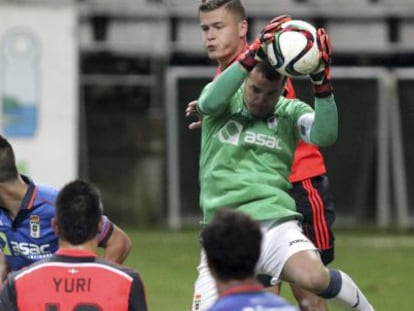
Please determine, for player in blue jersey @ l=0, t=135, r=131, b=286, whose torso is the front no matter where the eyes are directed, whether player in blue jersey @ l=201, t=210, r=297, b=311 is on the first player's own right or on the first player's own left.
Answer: on the first player's own left

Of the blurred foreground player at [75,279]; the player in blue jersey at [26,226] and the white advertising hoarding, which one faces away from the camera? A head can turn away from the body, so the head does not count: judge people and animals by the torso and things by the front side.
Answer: the blurred foreground player

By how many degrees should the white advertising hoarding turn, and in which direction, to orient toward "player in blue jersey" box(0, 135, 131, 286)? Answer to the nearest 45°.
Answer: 0° — it already faces them

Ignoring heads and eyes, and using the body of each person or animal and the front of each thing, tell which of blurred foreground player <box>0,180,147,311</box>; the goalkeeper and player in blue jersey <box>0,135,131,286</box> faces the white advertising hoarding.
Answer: the blurred foreground player

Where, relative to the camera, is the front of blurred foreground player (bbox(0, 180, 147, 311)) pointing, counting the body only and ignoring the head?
away from the camera

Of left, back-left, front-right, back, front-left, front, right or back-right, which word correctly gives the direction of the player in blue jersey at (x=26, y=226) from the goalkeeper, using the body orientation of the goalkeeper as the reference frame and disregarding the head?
right

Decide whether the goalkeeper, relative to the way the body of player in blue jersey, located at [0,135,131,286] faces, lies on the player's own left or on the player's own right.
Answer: on the player's own left

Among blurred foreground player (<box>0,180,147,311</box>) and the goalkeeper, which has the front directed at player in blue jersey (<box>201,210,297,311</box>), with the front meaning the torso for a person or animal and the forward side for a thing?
the goalkeeper

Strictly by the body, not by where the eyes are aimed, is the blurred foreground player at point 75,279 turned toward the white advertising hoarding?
yes

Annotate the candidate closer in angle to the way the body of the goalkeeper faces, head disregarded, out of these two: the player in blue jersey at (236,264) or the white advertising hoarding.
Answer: the player in blue jersey

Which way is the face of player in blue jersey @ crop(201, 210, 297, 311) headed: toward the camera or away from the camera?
away from the camera
